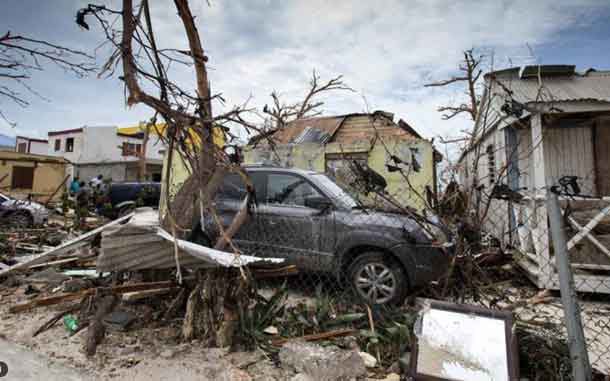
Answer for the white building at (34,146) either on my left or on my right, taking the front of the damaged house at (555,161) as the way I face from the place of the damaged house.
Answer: on my right

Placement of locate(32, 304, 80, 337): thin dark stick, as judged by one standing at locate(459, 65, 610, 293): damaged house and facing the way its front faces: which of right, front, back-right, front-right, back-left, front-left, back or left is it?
front-right

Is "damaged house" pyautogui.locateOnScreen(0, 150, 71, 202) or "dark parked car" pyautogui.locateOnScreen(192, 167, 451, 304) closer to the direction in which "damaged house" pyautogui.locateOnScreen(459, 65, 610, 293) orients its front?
the dark parked car

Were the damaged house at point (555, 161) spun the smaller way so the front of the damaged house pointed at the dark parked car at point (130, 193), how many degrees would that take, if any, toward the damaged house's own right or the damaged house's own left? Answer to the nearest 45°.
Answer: approximately 90° to the damaged house's own right

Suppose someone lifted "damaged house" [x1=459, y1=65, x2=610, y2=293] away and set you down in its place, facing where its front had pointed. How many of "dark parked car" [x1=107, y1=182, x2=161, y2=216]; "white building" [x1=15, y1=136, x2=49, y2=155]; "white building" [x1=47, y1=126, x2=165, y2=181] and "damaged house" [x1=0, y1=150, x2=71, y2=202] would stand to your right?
4

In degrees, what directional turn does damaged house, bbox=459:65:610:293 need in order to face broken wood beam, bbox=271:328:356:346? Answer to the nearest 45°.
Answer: approximately 45° to its right
